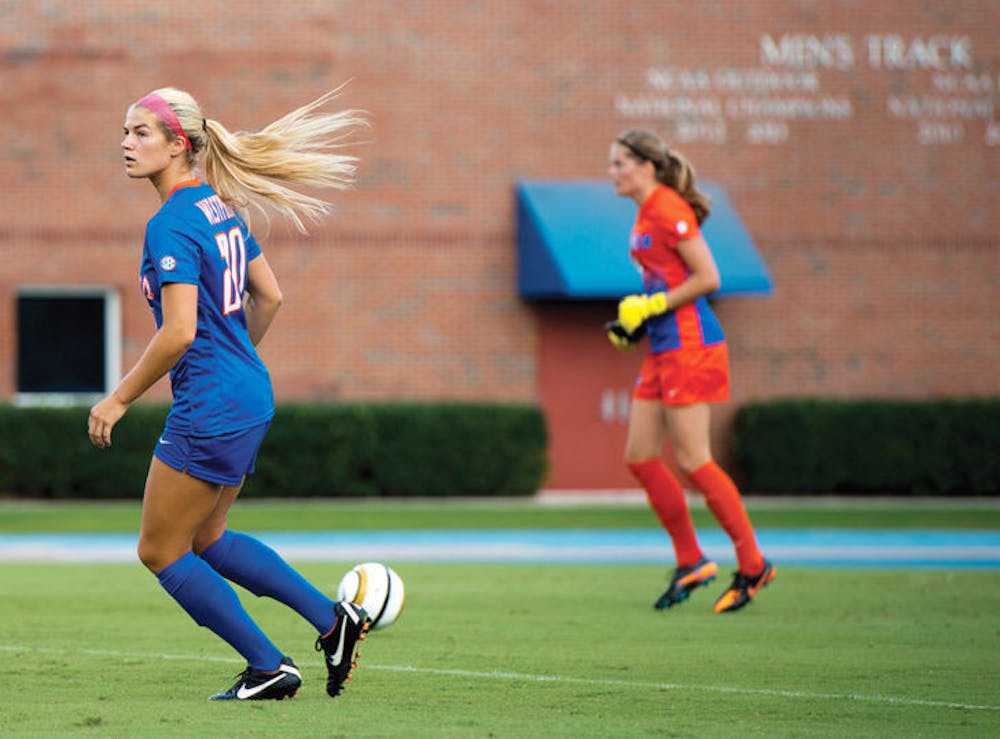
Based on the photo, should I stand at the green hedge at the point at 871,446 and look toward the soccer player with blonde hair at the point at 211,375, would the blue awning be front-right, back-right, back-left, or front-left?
front-right

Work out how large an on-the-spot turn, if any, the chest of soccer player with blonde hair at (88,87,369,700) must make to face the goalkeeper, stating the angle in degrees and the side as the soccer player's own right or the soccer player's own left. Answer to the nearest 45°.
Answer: approximately 90° to the soccer player's own right

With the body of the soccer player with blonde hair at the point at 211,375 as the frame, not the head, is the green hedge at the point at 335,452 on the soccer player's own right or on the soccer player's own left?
on the soccer player's own right

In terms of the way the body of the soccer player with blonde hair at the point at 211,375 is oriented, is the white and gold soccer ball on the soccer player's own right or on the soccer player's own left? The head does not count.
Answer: on the soccer player's own right

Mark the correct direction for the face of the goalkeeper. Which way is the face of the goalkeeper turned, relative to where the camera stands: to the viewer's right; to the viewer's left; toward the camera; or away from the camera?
to the viewer's left

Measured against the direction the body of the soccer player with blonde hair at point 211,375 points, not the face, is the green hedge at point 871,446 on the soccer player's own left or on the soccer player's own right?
on the soccer player's own right

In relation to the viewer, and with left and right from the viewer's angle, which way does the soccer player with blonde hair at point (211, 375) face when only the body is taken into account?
facing away from the viewer and to the left of the viewer

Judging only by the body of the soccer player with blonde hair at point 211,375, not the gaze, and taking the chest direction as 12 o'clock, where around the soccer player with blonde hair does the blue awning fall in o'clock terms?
The blue awning is roughly at 2 o'clock from the soccer player with blonde hair.
